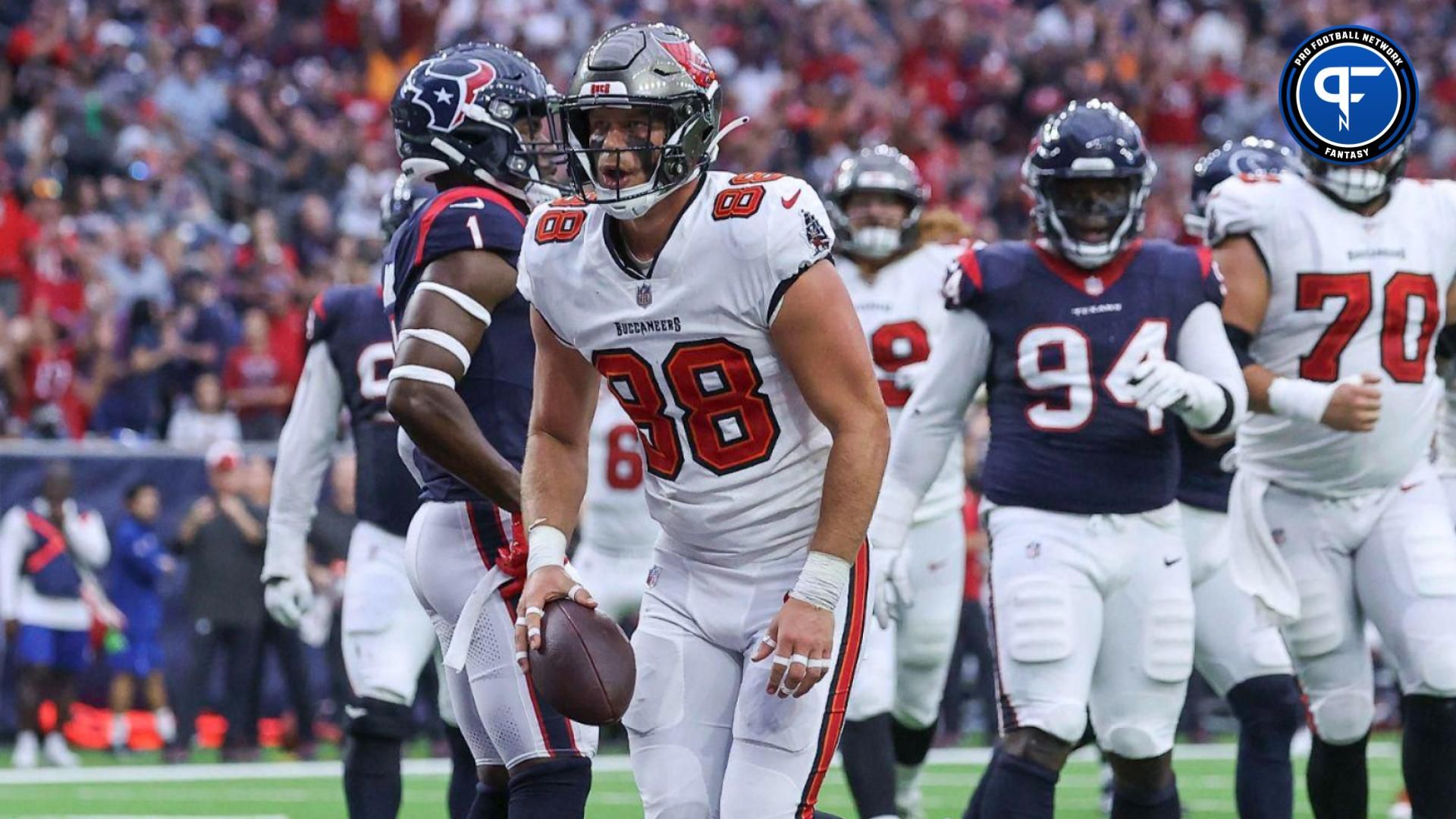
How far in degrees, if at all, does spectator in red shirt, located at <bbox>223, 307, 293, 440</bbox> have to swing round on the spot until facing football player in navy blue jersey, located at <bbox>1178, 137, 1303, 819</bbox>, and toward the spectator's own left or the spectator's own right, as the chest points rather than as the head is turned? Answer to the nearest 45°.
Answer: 0° — they already face them

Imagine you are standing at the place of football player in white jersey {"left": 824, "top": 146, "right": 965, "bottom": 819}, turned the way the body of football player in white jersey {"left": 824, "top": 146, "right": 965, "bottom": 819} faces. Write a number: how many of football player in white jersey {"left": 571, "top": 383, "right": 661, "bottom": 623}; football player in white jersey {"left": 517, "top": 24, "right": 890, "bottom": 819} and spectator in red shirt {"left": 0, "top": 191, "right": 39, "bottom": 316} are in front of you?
1

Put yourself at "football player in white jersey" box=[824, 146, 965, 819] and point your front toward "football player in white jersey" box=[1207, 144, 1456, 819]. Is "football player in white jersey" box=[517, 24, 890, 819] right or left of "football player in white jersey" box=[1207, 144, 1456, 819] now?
right

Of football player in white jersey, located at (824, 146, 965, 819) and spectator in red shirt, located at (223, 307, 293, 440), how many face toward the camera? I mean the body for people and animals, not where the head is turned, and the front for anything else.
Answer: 2

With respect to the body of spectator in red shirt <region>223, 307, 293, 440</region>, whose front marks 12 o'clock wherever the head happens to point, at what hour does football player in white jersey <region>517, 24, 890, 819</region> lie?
The football player in white jersey is roughly at 12 o'clock from the spectator in red shirt.

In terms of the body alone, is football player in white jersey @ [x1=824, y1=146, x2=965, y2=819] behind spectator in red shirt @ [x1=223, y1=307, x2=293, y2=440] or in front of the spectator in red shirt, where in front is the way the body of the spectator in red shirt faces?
in front

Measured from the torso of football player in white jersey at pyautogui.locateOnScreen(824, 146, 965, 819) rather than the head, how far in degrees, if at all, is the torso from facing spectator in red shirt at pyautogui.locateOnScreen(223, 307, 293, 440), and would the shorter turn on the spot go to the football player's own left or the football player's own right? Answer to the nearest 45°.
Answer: approximately 135° to the football player's own right

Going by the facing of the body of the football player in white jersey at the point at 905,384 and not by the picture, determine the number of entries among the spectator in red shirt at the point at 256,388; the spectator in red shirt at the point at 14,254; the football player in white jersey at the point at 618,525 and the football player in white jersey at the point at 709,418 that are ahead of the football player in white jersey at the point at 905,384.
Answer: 1

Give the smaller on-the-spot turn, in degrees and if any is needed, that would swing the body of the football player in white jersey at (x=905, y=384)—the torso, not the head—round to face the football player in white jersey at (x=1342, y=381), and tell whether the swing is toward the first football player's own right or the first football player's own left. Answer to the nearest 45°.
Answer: approximately 45° to the first football player's own left

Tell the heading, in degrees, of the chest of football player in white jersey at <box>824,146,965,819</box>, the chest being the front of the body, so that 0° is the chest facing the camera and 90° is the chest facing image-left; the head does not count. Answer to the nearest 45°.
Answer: approximately 0°

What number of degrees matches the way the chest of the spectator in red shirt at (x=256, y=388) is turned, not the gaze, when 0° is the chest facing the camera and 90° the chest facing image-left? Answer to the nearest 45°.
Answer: approximately 0°
